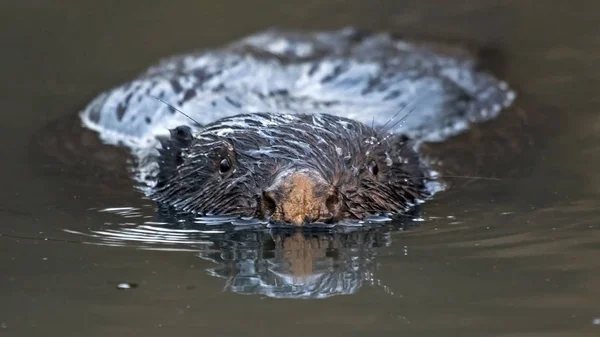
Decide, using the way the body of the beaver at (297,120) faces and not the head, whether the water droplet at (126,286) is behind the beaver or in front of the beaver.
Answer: in front

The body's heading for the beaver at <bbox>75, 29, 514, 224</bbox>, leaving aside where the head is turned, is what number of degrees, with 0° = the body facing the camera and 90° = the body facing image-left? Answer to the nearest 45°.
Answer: approximately 0°
